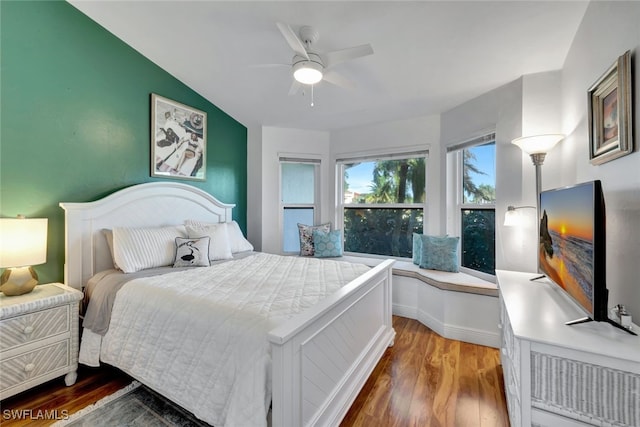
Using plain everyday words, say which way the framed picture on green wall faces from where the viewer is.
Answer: facing the viewer and to the right of the viewer

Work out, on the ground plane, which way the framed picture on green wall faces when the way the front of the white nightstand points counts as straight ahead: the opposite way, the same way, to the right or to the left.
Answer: the same way

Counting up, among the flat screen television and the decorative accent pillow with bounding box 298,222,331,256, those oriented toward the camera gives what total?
1

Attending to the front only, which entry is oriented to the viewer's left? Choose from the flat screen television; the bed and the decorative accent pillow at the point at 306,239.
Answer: the flat screen television

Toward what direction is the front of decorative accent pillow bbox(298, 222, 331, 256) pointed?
toward the camera

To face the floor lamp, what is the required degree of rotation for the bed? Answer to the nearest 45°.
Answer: approximately 45° to its left

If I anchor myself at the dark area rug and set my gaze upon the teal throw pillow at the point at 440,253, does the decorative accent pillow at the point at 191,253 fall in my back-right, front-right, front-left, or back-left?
front-left

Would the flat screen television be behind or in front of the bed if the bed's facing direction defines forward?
in front

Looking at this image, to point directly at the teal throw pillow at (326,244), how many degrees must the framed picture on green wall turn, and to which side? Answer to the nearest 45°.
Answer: approximately 45° to its left

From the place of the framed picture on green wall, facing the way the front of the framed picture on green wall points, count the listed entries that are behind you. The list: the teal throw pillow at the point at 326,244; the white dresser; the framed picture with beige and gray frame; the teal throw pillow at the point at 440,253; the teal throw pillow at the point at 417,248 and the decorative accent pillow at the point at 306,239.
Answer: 0

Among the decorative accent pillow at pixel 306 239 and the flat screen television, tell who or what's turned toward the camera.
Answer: the decorative accent pillow

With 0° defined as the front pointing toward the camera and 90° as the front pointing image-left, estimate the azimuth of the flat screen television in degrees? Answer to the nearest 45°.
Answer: approximately 90°
